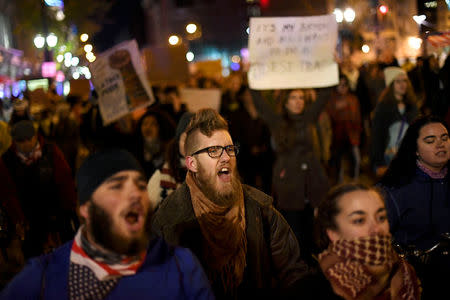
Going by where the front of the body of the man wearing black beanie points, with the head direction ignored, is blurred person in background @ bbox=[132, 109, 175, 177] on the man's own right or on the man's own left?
on the man's own left

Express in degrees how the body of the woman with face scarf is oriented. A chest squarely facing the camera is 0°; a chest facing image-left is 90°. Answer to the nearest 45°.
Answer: approximately 315°

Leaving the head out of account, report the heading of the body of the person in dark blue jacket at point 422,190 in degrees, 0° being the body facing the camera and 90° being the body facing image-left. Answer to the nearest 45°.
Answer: approximately 315°

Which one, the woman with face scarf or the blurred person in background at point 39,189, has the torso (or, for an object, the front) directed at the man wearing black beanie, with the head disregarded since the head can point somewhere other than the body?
the blurred person in background

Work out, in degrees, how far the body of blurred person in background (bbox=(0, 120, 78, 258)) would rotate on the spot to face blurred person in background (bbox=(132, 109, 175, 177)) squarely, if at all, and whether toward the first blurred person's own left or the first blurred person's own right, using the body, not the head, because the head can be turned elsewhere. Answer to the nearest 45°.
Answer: approximately 135° to the first blurred person's own left

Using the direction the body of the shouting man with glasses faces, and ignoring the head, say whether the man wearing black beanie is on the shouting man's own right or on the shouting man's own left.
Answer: on the shouting man's own right
